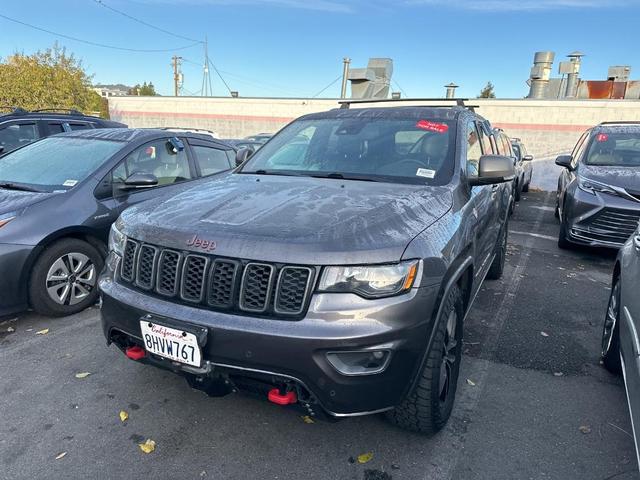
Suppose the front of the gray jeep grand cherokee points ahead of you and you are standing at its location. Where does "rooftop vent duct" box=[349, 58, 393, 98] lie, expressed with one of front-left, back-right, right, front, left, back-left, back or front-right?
back-right

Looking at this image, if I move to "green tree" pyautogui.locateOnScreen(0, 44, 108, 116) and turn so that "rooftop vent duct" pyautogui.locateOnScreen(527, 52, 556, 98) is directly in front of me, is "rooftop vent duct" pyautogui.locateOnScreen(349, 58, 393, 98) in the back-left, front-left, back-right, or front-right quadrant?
front-right

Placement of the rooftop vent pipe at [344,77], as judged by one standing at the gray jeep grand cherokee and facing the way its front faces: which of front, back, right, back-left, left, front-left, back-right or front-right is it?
back-right

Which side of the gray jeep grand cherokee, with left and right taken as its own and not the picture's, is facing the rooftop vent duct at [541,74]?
back

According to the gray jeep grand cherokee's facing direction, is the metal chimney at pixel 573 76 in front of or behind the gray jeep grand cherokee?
behind

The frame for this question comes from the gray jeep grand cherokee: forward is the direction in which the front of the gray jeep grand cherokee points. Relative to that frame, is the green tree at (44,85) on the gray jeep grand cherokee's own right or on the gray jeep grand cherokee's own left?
on the gray jeep grand cherokee's own right

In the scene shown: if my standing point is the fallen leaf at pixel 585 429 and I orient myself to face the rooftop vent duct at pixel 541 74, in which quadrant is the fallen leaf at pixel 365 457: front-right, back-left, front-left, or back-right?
back-left

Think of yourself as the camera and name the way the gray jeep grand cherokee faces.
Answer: facing the viewer and to the left of the viewer

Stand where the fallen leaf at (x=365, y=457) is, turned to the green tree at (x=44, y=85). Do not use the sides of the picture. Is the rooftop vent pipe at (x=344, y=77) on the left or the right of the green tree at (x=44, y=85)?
right
